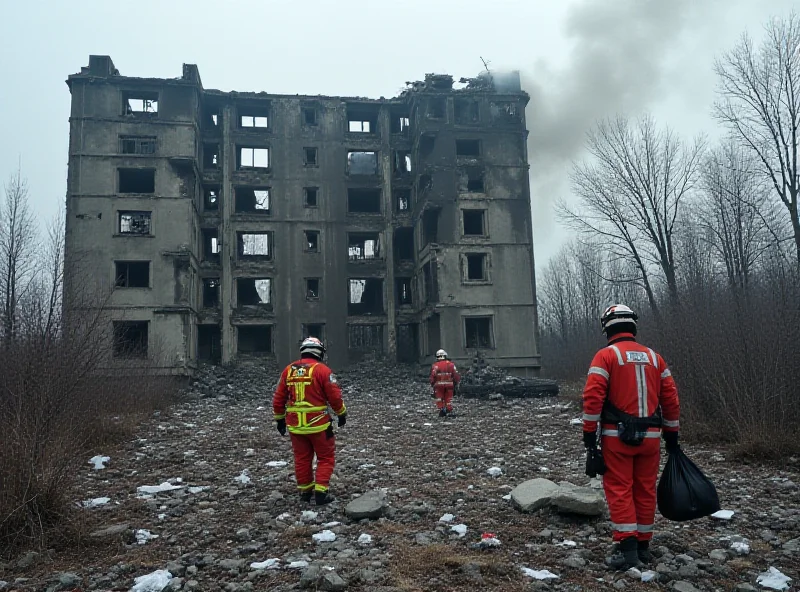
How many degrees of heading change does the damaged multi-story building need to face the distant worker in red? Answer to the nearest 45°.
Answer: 0° — it already faces them

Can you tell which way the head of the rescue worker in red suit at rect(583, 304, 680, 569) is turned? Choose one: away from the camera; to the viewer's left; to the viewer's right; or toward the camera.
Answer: away from the camera

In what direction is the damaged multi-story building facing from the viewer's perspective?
toward the camera

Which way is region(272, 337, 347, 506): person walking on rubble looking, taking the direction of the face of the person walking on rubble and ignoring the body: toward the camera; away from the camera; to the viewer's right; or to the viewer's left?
away from the camera

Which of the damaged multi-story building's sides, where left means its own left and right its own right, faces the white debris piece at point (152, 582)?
front

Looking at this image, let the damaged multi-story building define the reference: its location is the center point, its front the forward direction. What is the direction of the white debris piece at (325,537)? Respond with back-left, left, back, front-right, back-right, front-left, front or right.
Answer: front

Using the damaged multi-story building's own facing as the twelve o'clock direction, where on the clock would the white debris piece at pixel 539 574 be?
The white debris piece is roughly at 12 o'clock from the damaged multi-story building.

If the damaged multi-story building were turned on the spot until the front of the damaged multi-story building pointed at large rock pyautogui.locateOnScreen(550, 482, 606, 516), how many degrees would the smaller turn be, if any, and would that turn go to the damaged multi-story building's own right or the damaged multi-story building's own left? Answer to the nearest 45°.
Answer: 0° — it already faces it
